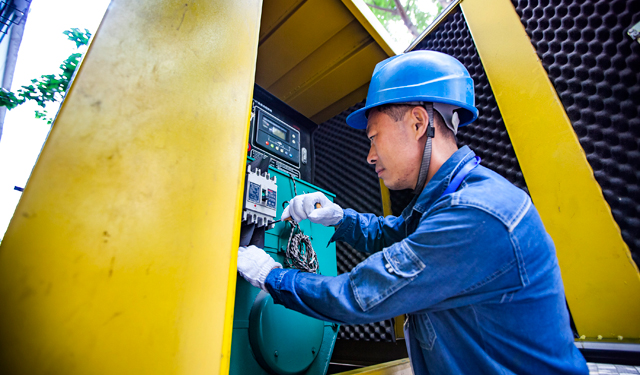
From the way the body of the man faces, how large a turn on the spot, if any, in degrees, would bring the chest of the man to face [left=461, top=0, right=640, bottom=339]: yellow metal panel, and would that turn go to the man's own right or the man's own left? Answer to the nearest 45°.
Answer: approximately 135° to the man's own right

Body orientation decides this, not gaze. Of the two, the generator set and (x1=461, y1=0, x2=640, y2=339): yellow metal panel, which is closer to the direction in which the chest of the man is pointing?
the generator set

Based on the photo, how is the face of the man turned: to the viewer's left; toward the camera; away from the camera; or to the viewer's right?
to the viewer's left

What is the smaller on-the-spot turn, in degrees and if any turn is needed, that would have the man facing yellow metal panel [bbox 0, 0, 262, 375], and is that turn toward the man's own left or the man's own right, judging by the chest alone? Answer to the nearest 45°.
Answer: approximately 45° to the man's own left

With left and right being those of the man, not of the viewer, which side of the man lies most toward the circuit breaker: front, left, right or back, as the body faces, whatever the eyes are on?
front

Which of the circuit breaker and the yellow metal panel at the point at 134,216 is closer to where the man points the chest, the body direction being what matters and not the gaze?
the circuit breaker

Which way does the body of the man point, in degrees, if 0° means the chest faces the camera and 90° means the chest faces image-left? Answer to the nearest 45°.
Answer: approximately 90°
